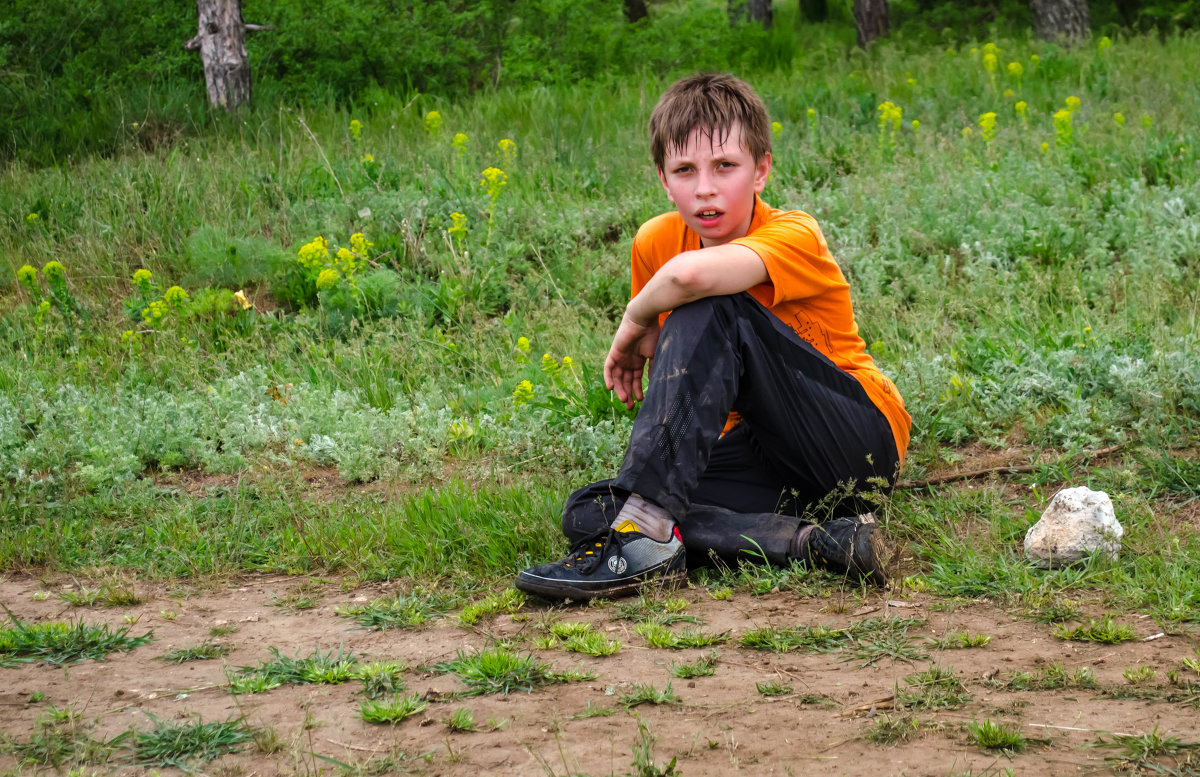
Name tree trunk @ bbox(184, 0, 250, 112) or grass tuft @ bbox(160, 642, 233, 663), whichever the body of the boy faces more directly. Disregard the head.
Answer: the grass tuft

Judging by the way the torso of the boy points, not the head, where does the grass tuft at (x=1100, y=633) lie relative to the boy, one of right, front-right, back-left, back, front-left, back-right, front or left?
left

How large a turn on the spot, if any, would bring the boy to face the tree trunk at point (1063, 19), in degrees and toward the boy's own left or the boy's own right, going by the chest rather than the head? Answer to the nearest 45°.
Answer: approximately 135° to the boy's own right

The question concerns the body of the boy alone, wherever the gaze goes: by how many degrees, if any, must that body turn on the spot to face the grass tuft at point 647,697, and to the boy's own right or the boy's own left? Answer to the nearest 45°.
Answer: approximately 45° to the boy's own left

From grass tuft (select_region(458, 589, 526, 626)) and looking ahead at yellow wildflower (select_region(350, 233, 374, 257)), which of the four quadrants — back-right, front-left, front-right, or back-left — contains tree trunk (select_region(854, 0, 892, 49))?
front-right

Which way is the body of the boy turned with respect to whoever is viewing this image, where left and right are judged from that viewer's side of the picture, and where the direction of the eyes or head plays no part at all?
facing the viewer and to the left of the viewer

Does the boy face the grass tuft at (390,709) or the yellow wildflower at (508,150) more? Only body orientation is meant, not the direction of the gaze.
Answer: the grass tuft

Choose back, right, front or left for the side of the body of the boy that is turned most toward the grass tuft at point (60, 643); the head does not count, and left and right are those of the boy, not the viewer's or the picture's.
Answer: front

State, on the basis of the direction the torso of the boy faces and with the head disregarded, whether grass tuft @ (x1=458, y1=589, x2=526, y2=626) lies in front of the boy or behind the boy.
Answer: in front

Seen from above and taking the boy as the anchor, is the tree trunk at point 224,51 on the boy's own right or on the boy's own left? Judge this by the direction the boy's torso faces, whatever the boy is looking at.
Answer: on the boy's own right

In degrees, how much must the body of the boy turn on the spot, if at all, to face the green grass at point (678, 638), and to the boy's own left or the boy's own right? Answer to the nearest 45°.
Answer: approximately 45° to the boy's own left

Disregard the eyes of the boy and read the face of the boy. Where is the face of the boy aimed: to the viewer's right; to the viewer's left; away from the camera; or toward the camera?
toward the camera

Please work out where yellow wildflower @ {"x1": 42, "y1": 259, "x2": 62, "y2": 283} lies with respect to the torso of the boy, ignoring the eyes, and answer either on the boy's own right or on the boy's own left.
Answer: on the boy's own right

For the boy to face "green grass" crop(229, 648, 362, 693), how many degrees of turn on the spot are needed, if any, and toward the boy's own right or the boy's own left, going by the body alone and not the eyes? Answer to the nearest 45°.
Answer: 0° — they already face it
